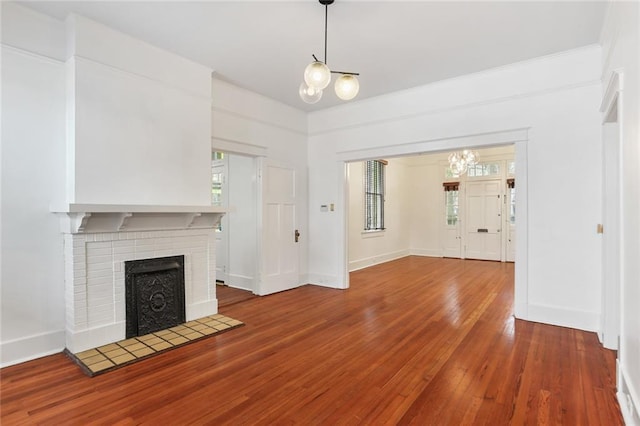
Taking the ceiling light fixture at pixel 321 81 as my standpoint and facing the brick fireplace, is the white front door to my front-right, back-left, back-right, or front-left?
back-right

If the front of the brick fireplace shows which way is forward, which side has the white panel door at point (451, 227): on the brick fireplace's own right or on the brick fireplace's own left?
on the brick fireplace's own left

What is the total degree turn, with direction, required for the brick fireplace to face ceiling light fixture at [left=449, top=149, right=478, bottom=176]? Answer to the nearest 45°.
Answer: approximately 45° to its left

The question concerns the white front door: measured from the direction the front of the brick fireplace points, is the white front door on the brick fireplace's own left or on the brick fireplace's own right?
on the brick fireplace's own left

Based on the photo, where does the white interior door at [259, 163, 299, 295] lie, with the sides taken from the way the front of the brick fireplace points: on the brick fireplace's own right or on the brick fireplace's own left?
on the brick fireplace's own left

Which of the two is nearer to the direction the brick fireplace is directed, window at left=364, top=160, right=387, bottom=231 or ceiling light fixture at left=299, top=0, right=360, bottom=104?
the ceiling light fixture

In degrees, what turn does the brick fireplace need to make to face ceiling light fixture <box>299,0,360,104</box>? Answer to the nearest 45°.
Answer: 0° — it already faces it

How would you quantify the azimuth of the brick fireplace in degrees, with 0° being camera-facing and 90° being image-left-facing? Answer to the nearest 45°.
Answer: approximately 315°
